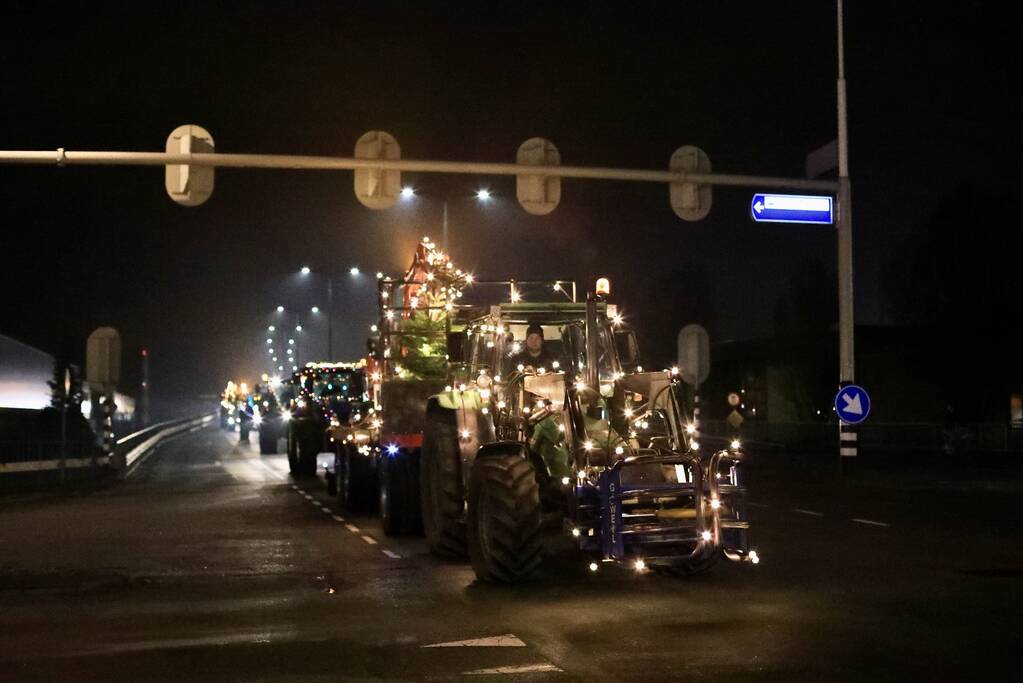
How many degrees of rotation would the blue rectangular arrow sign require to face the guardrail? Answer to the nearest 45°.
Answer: approximately 90° to its right

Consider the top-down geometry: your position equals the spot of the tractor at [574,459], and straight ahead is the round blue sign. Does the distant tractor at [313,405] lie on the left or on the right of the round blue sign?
left

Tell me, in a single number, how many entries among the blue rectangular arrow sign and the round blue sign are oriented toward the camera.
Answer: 2

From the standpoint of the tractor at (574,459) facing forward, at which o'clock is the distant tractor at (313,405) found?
The distant tractor is roughly at 7 o'clock from the tractor.

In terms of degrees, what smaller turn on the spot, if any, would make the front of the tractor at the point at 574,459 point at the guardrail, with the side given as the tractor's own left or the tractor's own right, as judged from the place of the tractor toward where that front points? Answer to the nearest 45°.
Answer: approximately 180°

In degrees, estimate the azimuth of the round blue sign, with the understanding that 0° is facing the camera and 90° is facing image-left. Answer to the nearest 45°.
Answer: approximately 0°

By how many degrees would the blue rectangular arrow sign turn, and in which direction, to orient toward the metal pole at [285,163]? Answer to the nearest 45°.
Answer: approximately 45° to its right

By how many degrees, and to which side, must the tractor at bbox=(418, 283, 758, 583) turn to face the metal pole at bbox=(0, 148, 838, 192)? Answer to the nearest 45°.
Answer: approximately 180°

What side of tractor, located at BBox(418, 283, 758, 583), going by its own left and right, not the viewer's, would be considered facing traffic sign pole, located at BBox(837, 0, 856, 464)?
left
